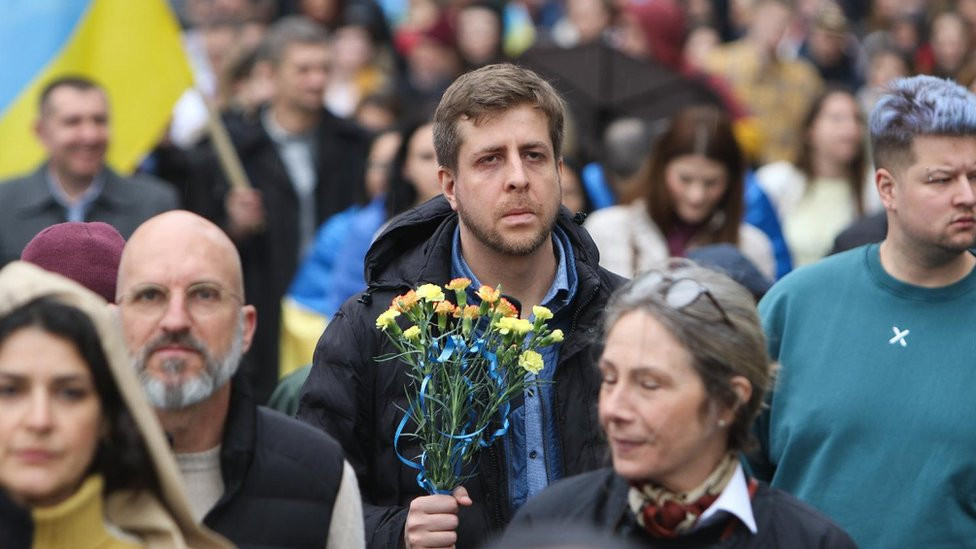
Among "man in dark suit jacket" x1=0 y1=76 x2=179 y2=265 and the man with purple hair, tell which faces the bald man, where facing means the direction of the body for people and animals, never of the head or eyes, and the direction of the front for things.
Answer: the man in dark suit jacket

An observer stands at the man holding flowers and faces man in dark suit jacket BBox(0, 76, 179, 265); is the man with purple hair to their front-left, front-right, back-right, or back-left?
back-right

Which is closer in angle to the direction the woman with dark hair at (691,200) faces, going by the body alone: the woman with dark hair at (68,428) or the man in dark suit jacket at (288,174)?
the woman with dark hair

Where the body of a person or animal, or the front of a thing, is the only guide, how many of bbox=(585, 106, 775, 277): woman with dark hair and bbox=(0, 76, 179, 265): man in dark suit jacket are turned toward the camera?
2

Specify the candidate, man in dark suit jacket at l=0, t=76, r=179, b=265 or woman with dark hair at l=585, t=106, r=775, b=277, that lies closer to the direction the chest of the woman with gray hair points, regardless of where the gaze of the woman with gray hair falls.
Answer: the man in dark suit jacket

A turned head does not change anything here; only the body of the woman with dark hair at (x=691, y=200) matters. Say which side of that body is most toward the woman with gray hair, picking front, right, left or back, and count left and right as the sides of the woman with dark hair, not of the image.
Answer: front

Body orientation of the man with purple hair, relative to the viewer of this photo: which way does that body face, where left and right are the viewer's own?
facing the viewer and to the right of the viewer

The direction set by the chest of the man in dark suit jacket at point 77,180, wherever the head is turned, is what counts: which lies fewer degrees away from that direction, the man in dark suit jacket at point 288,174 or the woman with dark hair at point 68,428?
the woman with dark hair
